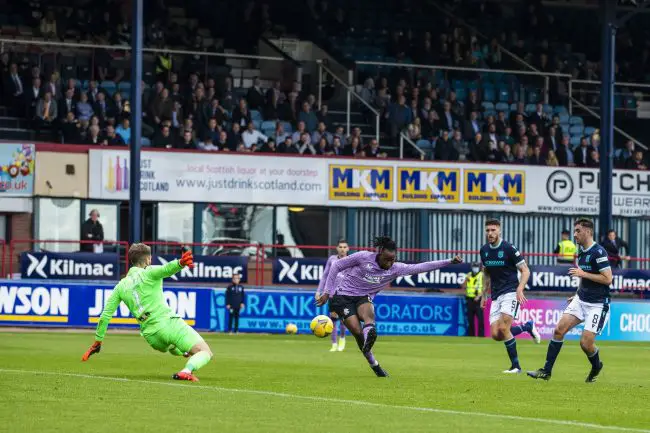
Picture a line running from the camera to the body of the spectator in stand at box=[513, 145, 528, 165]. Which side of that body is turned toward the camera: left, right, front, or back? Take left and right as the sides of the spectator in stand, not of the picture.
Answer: front

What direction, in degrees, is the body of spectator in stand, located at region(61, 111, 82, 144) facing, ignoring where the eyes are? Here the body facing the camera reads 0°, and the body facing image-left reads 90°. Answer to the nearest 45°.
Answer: approximately 0°

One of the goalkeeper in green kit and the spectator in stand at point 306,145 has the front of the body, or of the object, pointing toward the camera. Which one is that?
the spectator in stand

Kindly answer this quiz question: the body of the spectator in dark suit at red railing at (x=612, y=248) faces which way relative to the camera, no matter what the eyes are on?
toward the camera

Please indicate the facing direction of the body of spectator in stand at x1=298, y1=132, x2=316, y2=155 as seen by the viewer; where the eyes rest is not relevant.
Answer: toward the camera

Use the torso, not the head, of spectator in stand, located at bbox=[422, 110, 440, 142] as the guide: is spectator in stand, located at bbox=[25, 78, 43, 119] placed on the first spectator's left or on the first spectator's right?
on the first spectator's right

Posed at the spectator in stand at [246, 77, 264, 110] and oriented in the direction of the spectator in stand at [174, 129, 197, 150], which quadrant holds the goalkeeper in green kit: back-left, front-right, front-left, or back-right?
front-left

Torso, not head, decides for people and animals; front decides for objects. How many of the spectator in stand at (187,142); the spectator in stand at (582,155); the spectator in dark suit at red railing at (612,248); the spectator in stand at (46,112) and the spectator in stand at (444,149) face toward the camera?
5

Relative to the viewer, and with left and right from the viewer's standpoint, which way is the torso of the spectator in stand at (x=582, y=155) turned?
facing the viewer

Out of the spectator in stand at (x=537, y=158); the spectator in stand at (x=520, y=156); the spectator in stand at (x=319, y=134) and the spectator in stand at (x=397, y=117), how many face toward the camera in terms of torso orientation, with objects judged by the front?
4

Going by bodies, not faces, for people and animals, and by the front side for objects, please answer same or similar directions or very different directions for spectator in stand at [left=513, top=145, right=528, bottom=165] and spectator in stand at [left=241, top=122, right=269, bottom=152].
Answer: same or similar directions

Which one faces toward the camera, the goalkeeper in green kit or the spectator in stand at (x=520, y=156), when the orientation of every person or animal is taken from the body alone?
the spectator in stand

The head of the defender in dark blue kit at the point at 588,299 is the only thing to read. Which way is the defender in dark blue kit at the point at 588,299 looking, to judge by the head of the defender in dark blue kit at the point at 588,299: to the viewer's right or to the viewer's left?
to the viewer's left

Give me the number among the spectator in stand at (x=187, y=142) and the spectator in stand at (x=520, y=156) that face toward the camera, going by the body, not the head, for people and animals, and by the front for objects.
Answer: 2

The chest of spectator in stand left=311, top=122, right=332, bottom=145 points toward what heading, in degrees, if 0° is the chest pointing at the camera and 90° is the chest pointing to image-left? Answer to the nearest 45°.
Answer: approximately 0°
